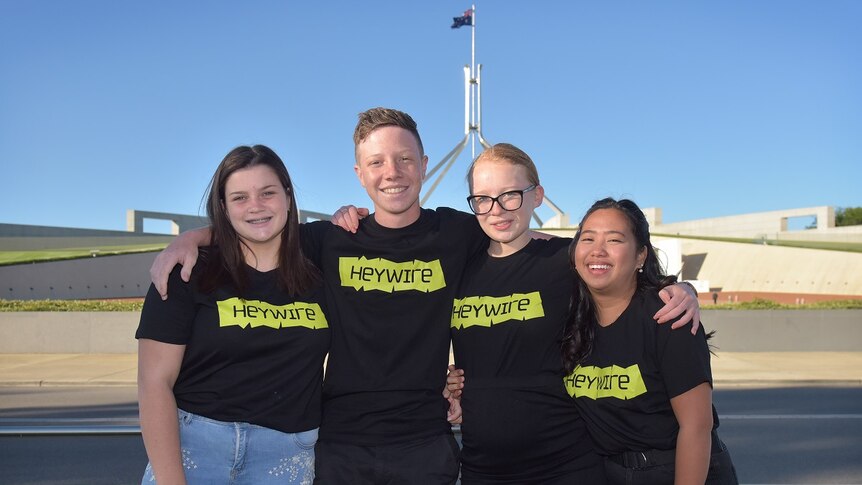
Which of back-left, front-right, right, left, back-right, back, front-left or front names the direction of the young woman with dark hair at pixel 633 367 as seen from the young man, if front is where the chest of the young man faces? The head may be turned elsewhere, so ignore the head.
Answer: left

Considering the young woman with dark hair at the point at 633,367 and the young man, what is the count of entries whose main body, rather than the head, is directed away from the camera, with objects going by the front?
0

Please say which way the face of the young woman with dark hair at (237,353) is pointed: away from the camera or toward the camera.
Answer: toward the camera

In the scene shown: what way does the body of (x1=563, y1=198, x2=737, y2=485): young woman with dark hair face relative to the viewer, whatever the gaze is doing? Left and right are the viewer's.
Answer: facing the viewer and to the left of the viewer

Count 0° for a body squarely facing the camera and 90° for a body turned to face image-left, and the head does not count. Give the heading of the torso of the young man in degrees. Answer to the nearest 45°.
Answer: approximately 0°

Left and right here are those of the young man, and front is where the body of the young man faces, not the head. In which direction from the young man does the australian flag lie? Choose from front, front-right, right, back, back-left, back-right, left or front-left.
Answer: back

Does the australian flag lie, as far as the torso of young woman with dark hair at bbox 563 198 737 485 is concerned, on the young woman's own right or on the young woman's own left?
on the young woman's own right

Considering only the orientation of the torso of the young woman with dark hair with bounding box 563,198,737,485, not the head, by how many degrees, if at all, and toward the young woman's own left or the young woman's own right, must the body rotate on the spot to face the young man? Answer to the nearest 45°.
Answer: approximately 45° to the young woman's own right

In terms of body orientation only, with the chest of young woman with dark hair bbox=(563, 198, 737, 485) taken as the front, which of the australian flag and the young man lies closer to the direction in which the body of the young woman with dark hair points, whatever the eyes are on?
the young man

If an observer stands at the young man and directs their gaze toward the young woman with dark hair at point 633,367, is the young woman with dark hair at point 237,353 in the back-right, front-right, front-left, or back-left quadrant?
back-right

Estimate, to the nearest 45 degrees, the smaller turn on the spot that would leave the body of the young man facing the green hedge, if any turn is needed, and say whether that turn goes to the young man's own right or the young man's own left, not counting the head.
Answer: approximately 135° to the young man's own right

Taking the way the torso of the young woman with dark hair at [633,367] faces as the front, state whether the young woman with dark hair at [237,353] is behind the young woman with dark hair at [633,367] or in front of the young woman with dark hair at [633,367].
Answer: in front

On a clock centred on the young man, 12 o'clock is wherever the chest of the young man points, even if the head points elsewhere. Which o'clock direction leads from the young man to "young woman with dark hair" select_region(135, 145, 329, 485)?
The young woman with dark hair is roughly at 2 o'clock from the young man.

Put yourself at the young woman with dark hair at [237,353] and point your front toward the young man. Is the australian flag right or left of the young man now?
left
